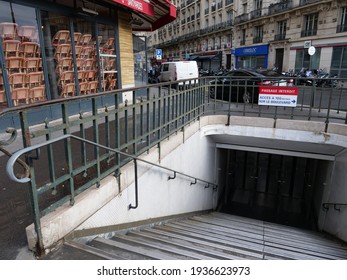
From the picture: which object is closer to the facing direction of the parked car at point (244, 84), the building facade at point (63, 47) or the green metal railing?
the building facade

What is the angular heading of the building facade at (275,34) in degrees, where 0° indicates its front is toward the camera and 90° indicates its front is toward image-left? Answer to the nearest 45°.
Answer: approximately 45°

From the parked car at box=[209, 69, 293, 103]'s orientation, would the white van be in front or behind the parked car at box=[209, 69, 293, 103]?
in front

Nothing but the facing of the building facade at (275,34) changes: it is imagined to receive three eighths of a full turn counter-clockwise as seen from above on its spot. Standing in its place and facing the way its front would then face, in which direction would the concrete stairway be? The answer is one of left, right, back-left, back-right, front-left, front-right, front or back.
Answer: right

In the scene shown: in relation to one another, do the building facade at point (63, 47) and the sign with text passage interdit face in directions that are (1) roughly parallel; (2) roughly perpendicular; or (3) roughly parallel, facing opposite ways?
roughly perpendicular

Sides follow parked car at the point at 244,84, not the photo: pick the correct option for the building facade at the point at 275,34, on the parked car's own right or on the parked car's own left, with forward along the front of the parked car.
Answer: on the parked car's own right

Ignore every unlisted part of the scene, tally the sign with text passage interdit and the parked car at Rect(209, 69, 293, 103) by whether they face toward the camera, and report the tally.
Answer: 1

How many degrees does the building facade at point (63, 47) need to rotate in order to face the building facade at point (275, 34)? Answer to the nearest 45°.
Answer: approximately 90° to its left

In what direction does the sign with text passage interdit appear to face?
toward the camera

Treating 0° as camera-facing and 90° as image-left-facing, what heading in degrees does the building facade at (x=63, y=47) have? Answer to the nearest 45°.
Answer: approximately 315°

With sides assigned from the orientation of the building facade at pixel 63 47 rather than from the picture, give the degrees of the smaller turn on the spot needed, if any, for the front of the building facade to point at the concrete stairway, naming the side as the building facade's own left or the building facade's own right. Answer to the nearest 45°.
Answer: approximately 45° to the building facade's own right

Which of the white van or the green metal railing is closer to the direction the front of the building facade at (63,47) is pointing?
the green metal railing

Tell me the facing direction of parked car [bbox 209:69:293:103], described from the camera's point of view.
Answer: facing away from the viewer and to the left of the viewer

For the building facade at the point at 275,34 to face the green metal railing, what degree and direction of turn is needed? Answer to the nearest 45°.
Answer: approximately 45° to its left
